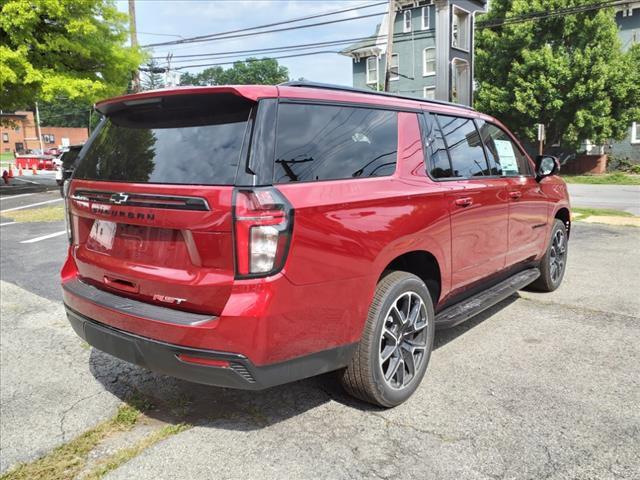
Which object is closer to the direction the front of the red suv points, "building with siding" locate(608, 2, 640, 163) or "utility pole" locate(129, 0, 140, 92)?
the building with siding

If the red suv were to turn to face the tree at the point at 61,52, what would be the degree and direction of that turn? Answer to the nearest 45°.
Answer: approximately 90° to its left

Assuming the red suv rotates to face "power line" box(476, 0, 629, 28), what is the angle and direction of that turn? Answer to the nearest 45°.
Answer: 0° — it already faces it

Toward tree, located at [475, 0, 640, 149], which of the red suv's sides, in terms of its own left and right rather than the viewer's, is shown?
front

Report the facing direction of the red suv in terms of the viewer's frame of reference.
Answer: facing away from the viewer and to the right of the viewer

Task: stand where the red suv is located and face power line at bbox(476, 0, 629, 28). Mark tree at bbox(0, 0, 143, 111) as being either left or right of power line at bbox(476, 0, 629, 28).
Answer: left

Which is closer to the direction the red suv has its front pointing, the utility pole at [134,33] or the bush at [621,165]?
the bush

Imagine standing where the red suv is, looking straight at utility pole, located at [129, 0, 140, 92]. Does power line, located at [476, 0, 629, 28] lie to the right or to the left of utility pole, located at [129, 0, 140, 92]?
right

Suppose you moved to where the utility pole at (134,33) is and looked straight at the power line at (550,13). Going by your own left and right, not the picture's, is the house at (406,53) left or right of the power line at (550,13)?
left

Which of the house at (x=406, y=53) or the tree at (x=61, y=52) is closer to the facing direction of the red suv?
the house

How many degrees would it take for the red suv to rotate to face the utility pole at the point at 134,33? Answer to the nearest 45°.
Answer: approximately 45° to its left

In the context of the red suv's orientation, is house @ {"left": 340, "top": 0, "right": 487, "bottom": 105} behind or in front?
in front

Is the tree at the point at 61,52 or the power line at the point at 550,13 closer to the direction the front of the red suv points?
the power line
